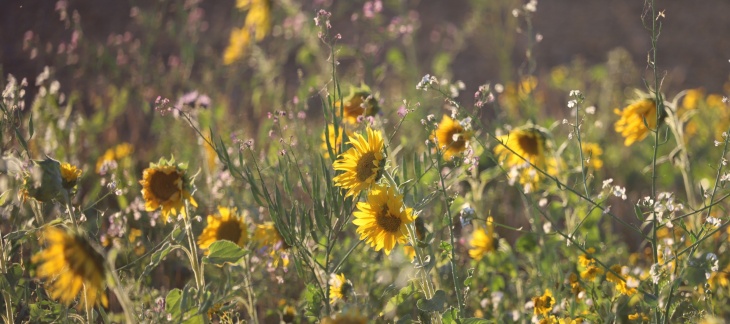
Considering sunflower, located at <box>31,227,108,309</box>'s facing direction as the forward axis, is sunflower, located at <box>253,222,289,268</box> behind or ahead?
behind

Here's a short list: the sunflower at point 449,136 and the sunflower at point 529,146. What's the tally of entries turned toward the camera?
2

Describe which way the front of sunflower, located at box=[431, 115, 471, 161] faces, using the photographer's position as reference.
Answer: facing the viewer

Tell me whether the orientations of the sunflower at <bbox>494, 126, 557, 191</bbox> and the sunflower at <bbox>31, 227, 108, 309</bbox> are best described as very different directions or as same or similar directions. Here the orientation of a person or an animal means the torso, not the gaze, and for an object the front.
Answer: same or similar directions

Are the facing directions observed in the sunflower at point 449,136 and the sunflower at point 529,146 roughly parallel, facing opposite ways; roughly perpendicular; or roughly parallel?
roughly parallel

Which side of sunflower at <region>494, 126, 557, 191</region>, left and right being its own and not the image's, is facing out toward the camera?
front

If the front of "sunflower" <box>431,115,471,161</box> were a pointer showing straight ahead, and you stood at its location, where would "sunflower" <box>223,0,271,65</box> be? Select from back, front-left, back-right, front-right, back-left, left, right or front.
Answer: back-right

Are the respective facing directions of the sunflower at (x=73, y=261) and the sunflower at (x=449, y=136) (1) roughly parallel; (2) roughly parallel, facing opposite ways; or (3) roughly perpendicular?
roughly parallel
